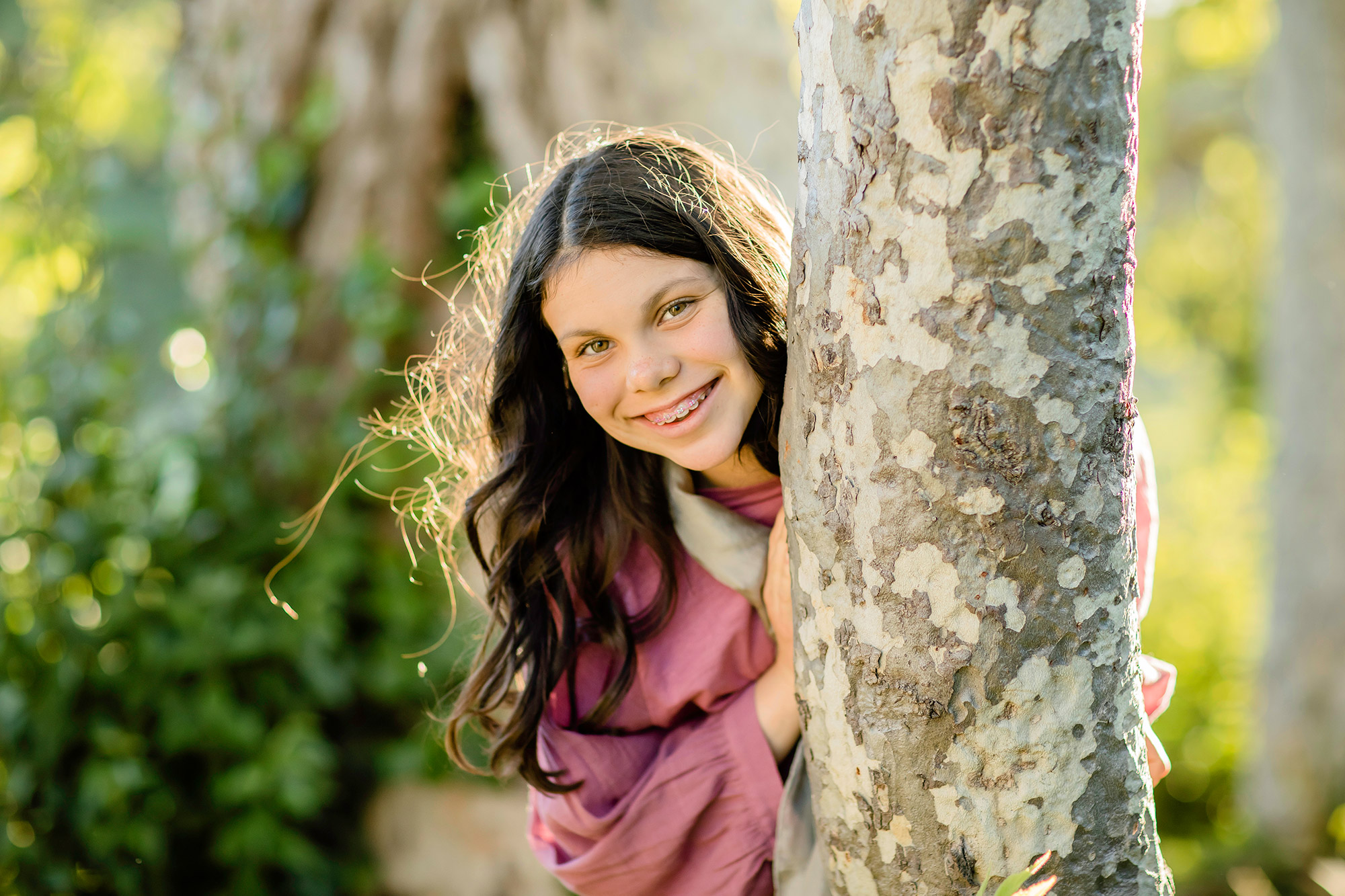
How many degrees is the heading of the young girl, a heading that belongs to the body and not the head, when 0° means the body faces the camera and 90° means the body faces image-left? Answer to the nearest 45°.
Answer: approximately 0°

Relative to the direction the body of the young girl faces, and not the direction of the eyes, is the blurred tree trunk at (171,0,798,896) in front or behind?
behind

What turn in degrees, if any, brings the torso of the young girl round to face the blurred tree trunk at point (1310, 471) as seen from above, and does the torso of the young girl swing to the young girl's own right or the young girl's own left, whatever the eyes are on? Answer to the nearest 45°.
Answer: approximately 135° to the young girl's own left

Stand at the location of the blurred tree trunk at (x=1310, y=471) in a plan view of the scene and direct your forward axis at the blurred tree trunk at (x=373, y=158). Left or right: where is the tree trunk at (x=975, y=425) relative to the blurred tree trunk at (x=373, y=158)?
left
